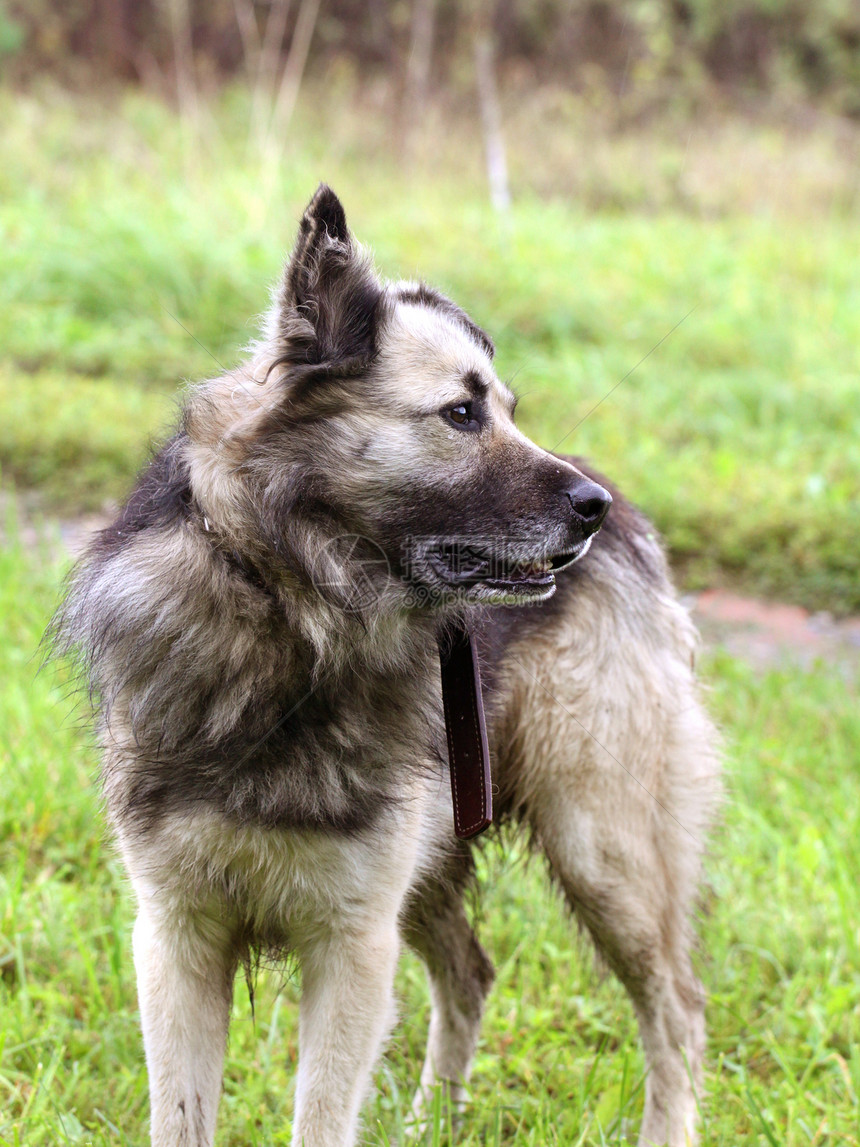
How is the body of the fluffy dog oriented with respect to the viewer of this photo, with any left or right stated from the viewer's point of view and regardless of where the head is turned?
facing the viewer and to the left of the viewer
